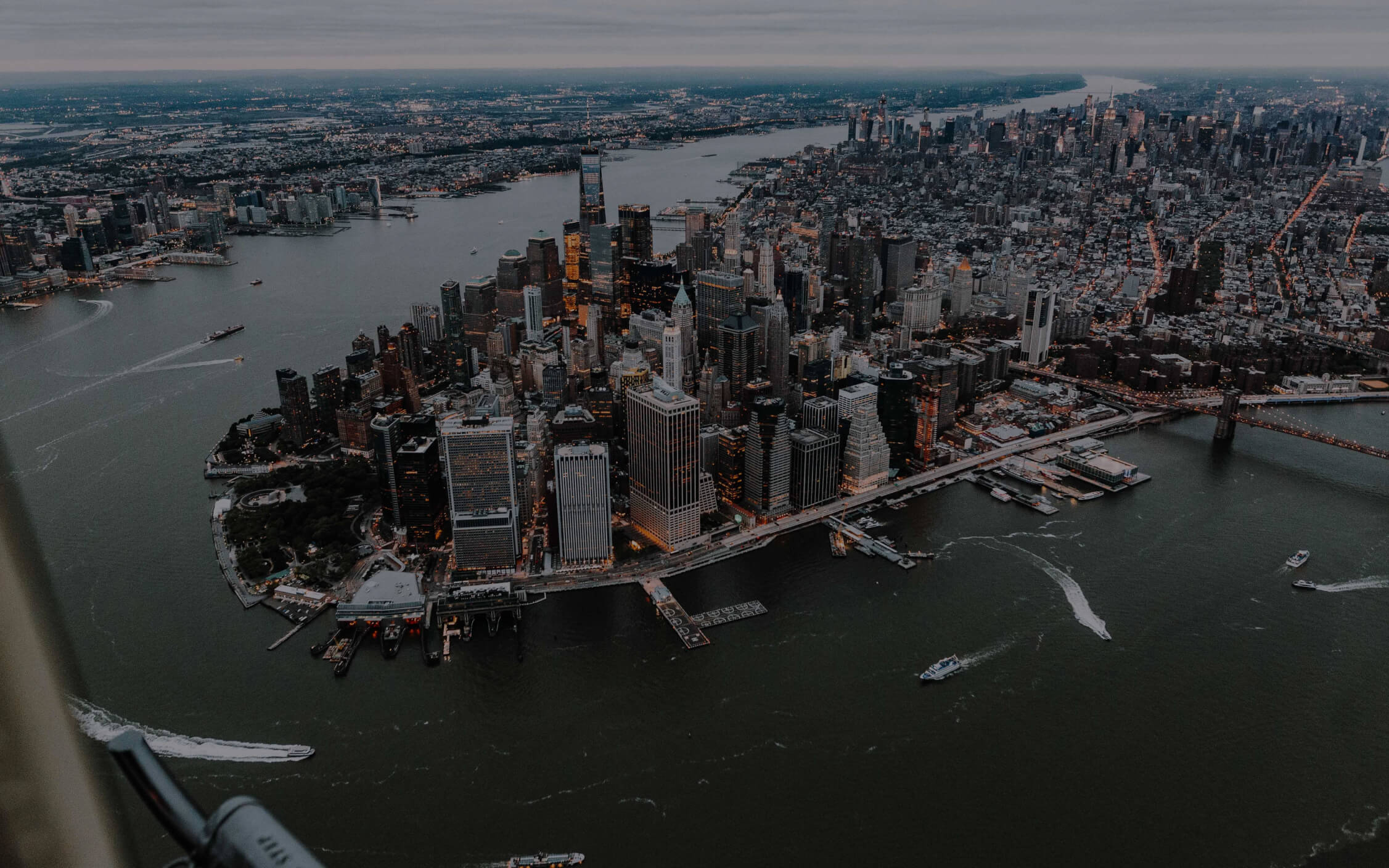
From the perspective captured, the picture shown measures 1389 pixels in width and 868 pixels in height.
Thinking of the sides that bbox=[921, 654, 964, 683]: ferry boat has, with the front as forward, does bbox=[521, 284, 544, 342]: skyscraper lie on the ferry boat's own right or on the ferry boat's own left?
on the ferry boat's own right

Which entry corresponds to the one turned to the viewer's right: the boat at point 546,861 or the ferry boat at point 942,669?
the boat

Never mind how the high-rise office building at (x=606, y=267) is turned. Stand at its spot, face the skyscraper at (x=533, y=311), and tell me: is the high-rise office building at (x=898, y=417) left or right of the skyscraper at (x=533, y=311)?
left

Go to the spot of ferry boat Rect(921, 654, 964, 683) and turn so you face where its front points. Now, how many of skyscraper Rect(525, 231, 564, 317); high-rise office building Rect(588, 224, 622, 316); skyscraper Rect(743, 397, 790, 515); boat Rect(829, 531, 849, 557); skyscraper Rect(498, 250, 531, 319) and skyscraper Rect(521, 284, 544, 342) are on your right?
6

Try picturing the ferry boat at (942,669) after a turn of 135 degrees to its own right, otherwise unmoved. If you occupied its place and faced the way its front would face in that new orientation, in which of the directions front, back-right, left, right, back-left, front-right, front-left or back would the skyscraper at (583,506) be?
left

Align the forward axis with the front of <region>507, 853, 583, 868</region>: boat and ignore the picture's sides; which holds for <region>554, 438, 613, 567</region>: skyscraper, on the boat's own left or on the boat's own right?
on the boat's own left

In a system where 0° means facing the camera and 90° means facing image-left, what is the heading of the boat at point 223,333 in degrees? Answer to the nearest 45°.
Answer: approximately 225°

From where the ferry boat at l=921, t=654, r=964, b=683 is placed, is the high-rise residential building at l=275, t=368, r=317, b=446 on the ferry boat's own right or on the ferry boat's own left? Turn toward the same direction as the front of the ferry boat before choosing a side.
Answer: on the ferry boat's own right

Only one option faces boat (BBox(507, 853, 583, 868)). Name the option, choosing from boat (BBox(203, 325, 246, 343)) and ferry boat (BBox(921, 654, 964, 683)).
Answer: the ferry boat

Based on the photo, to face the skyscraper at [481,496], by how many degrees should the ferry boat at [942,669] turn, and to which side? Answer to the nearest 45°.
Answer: approximately 45° to its right

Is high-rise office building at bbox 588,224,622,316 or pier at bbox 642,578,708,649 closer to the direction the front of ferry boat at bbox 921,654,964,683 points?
the pier

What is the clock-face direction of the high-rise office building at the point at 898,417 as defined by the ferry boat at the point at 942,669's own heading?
The high-rise office building is roughly at 4 o'clock from the ferry boat.

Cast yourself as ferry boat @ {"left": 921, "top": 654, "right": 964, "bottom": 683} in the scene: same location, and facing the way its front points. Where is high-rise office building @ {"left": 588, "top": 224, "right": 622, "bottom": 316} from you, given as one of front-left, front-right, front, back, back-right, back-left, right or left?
right

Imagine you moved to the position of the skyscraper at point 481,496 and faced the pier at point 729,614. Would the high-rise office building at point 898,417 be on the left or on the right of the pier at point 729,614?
left

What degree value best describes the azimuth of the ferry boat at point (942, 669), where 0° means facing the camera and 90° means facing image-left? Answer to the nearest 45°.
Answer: approximately 45°

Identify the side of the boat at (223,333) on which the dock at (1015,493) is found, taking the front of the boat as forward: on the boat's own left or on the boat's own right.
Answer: on the boat's own right

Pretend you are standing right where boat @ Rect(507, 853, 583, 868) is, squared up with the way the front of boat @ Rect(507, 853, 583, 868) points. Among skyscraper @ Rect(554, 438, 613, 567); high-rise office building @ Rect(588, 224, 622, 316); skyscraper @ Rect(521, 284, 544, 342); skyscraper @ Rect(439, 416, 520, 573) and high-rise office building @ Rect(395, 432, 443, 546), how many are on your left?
5

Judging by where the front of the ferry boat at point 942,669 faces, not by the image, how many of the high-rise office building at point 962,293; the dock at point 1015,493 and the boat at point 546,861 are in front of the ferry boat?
1

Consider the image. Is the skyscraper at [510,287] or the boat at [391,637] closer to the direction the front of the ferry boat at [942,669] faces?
the boat
